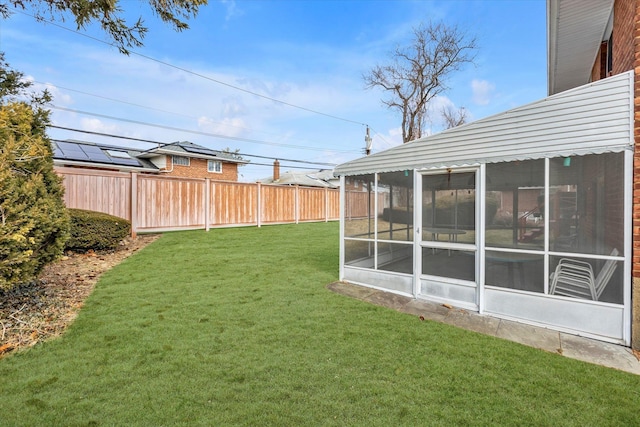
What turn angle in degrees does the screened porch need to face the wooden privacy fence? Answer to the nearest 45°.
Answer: approximately 45° to its right

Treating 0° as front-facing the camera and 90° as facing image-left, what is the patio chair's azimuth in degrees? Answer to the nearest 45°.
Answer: approximately 90°

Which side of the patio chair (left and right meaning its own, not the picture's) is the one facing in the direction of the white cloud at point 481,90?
right

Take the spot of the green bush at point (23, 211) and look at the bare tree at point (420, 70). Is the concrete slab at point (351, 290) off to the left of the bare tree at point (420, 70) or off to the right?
right

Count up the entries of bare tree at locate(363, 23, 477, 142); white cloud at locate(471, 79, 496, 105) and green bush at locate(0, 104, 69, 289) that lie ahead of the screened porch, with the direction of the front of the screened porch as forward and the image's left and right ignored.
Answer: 1

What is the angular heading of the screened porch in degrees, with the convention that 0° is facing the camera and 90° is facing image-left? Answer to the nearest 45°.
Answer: approximately 45°

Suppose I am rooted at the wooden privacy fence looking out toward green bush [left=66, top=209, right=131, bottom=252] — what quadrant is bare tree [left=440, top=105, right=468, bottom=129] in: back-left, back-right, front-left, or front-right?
back-left

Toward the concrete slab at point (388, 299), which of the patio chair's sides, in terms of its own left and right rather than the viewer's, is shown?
front

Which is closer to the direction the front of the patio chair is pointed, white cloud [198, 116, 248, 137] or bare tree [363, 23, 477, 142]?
the white cloud

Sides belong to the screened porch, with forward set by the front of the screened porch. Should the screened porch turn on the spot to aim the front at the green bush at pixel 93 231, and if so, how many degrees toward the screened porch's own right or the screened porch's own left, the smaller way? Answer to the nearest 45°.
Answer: approximately 45° to the screened porch's own right

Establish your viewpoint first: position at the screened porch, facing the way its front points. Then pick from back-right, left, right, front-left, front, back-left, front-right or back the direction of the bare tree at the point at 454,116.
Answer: back-right

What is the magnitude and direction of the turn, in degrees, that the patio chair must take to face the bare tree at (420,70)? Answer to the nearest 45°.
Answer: approximately 45° to its right

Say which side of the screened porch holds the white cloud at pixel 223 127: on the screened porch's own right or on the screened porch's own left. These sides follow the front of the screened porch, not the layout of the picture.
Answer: on the screened porch's own right
